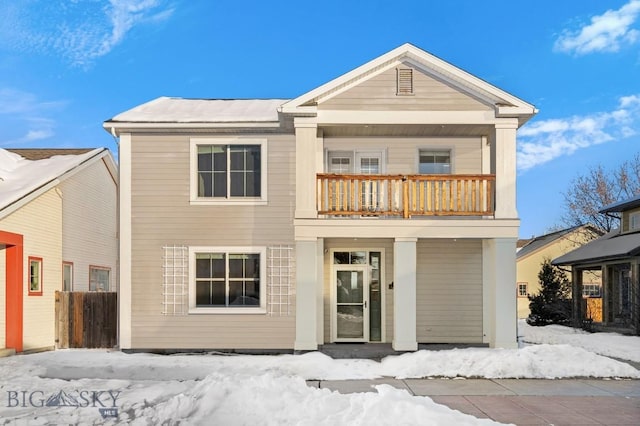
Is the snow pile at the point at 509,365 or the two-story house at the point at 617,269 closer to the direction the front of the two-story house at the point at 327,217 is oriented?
the snow pile

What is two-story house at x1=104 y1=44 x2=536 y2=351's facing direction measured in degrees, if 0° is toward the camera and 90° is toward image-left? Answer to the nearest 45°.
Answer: approximately 0°

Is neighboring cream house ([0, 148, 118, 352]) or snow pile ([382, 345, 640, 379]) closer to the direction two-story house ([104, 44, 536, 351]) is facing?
the snow pile
